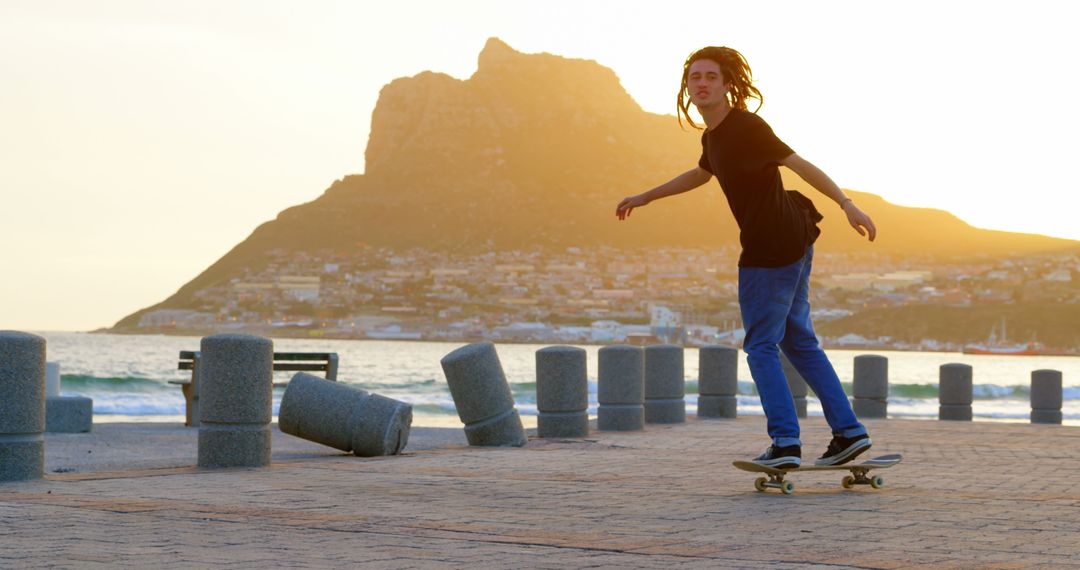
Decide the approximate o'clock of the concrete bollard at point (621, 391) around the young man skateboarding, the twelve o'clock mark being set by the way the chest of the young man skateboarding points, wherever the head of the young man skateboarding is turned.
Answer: The concrete bollard is roughly at 4 o'clock from the young man skateboarding.

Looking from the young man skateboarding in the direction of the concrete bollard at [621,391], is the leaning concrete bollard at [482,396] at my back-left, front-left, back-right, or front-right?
front-left

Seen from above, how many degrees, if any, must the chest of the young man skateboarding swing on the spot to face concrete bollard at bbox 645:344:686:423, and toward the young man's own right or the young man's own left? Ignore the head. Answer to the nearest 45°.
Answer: approximately 135° to the young man's own right

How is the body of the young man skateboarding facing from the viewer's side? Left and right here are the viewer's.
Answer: facing the viewer and to the left of the viewer

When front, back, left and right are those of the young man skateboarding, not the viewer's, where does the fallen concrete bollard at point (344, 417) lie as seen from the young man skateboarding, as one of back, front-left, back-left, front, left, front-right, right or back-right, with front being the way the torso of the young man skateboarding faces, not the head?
right

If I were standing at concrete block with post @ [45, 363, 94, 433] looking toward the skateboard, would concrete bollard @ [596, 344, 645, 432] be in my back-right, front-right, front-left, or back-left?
front-left

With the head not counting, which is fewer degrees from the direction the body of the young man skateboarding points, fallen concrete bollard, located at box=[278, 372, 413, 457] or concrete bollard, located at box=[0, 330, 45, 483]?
the concrete bollard

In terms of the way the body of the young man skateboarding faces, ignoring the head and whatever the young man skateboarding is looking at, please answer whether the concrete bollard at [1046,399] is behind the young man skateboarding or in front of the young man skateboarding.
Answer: behind

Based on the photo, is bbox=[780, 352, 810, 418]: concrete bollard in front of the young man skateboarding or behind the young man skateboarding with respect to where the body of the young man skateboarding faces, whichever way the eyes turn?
behind

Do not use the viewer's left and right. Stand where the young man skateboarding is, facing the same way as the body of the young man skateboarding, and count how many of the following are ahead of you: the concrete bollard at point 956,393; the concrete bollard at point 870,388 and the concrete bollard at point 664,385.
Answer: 0

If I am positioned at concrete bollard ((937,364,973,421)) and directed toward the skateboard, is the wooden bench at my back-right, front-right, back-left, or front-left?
front-right

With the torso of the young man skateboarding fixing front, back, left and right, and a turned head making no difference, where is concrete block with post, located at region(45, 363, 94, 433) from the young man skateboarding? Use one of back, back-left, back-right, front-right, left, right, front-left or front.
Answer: right
